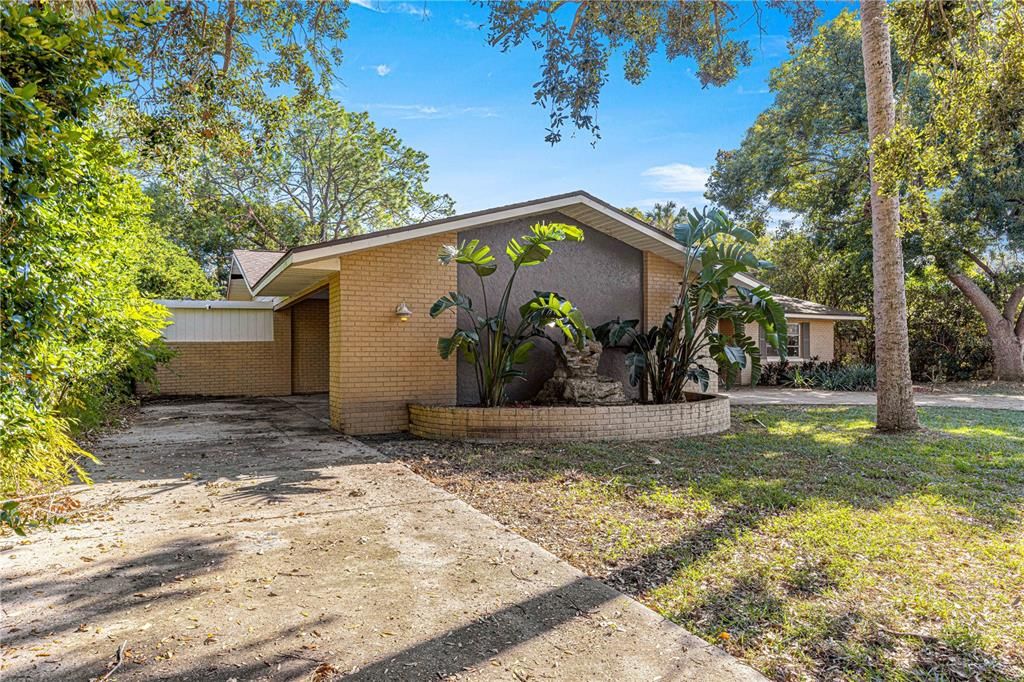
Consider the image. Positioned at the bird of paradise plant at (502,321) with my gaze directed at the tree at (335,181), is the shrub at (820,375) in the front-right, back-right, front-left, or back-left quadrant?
front-right

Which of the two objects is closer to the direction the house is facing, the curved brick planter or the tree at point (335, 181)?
the curved brick planter

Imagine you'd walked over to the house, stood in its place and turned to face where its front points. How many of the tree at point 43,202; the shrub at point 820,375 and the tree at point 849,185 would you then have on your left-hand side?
2

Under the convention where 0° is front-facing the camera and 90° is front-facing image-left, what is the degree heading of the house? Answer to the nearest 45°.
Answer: approximately 315°

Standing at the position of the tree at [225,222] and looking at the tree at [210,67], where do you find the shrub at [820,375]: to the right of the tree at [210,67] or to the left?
left

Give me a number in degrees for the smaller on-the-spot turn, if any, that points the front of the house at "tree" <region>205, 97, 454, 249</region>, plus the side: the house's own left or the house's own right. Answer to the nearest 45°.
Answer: approximately 135° to the house's own left

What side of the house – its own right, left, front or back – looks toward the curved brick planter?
front

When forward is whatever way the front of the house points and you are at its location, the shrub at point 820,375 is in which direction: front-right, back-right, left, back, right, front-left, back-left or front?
left

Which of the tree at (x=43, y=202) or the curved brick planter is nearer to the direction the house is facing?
the curved brick planter

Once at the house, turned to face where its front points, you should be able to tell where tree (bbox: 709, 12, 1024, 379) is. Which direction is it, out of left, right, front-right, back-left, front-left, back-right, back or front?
left

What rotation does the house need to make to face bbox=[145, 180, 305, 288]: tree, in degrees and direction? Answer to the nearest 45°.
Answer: approximately 180°

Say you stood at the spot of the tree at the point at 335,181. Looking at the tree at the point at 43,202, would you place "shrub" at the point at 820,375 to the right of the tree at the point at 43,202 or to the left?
left

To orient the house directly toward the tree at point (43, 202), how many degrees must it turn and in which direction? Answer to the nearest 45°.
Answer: approximately 45° to its right
